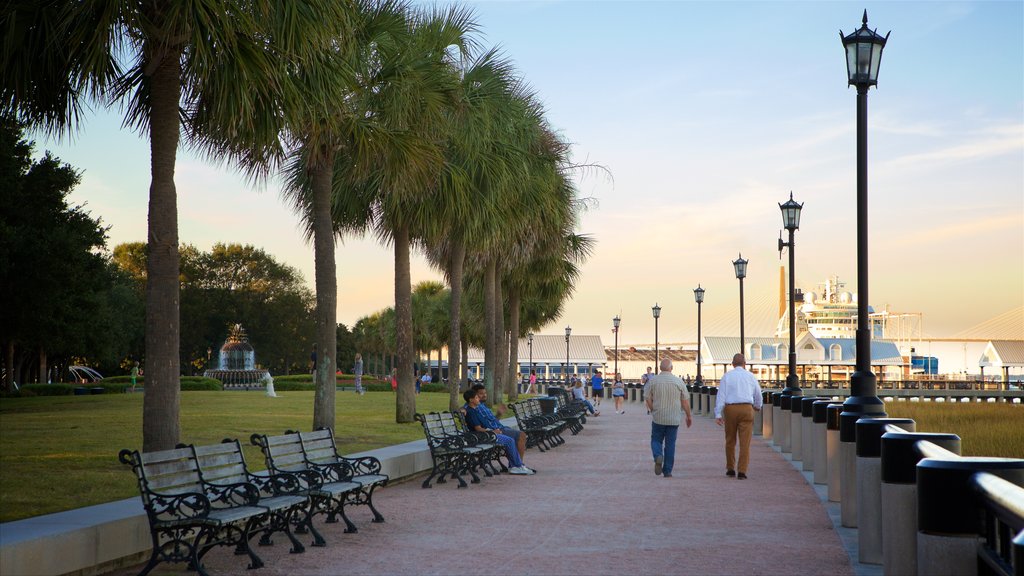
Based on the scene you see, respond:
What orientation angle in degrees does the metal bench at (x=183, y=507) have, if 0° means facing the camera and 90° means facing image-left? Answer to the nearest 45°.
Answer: approximately 315°

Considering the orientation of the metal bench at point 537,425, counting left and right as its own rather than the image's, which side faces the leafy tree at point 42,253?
back

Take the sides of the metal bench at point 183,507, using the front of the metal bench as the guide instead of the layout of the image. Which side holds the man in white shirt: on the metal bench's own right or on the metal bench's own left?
on the metal bench's own left

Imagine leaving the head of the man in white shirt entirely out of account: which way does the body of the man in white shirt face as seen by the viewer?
away from the camera

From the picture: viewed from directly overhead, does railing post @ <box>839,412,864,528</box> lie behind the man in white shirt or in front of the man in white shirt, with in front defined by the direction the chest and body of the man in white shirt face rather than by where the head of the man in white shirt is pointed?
behind

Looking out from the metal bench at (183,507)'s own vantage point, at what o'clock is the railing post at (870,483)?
The railing post is roughly at 11 o'clock from the metal bench.

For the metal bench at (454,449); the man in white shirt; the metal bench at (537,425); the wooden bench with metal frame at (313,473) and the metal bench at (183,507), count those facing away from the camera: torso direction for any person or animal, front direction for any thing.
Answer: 1

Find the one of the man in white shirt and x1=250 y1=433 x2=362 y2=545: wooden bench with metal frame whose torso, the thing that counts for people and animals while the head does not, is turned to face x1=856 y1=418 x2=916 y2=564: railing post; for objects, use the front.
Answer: the wooden bench with metal frame

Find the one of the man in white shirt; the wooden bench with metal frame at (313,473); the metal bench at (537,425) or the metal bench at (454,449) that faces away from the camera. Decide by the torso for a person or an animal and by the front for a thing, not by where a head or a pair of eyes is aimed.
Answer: the man in white shirt

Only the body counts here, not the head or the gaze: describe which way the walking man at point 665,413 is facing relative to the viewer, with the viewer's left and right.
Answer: facing away from the viewer

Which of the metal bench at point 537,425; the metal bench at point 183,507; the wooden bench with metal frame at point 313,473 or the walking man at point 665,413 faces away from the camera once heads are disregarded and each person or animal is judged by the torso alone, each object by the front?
the walking man

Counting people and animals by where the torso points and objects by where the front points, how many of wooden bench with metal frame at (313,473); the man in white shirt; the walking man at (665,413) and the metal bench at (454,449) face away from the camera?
2

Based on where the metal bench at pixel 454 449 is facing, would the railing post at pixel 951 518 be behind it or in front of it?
in front

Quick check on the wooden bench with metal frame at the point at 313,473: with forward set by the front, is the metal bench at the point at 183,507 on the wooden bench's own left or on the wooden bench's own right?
on the wooden bench's own right

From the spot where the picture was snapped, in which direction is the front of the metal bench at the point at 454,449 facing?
facing the viewer and to the right of the viewer

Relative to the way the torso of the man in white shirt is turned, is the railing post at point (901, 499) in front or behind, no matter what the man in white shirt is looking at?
behind
